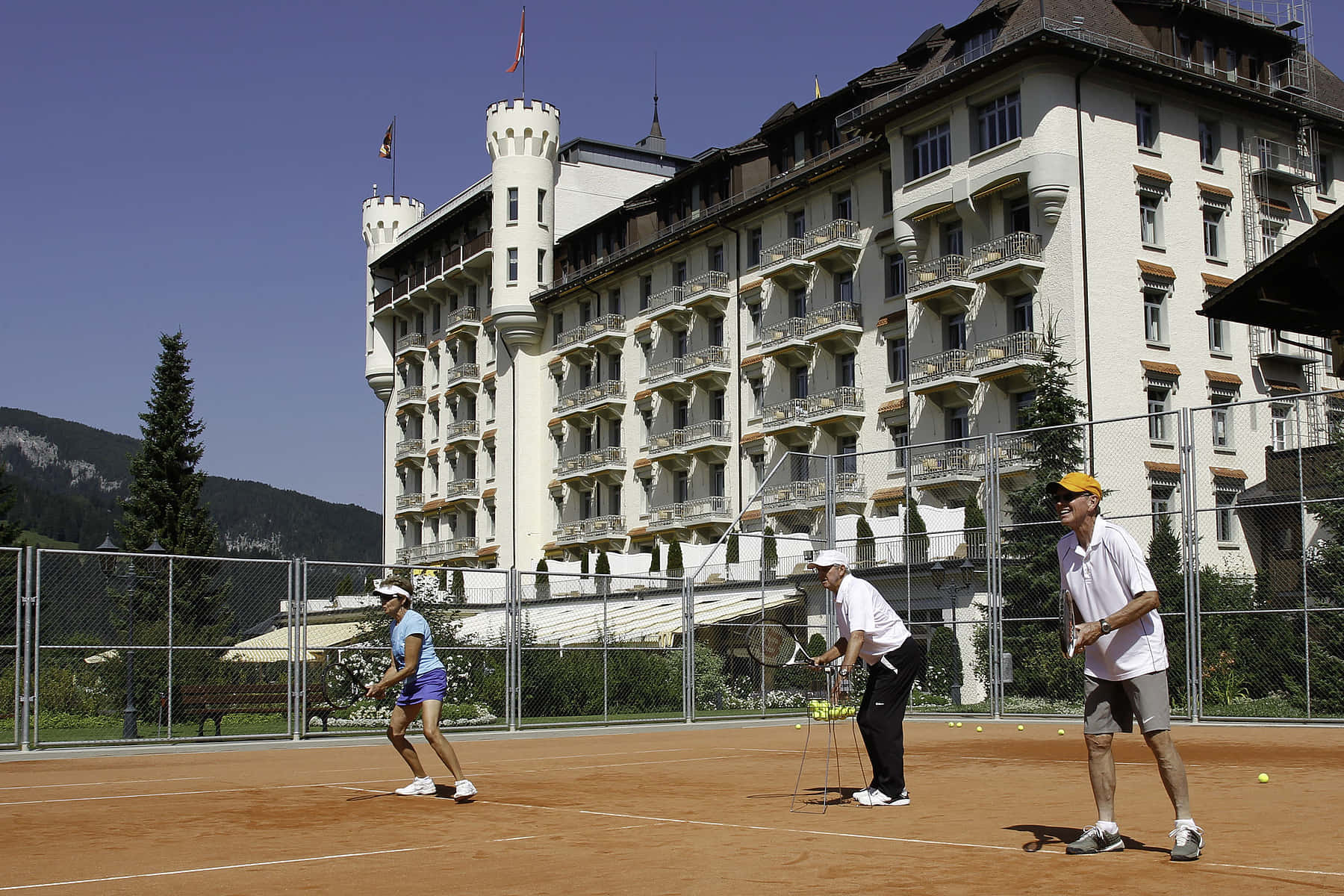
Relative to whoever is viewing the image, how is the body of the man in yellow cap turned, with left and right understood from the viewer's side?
facing the viewer and to the left of the viewer

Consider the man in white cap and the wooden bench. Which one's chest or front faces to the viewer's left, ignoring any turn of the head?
the man in white cap

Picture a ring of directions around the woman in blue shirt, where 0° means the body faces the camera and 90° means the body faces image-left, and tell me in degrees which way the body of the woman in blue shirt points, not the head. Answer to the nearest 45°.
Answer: approximately 90°

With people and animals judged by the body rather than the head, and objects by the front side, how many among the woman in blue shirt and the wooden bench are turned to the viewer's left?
1

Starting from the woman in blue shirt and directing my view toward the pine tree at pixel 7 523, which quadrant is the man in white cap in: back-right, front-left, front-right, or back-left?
back-right

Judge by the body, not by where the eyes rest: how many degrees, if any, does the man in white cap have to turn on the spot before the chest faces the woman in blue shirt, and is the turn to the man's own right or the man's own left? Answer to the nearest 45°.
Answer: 0° — they already face them

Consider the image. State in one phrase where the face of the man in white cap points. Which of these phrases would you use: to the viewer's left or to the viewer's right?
to the viewer's left

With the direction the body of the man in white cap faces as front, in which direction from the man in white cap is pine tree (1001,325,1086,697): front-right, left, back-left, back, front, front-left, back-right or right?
right

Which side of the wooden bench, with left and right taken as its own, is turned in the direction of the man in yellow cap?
front

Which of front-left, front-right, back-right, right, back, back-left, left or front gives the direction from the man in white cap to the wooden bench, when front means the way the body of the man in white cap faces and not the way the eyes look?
front-right

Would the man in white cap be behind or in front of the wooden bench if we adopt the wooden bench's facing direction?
in front

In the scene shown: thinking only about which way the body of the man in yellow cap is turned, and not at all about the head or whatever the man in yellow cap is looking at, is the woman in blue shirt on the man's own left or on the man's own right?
on the man's own right

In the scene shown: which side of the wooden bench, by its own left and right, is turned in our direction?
front

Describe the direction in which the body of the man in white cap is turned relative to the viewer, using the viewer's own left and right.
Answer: facing to the left of the viewer
